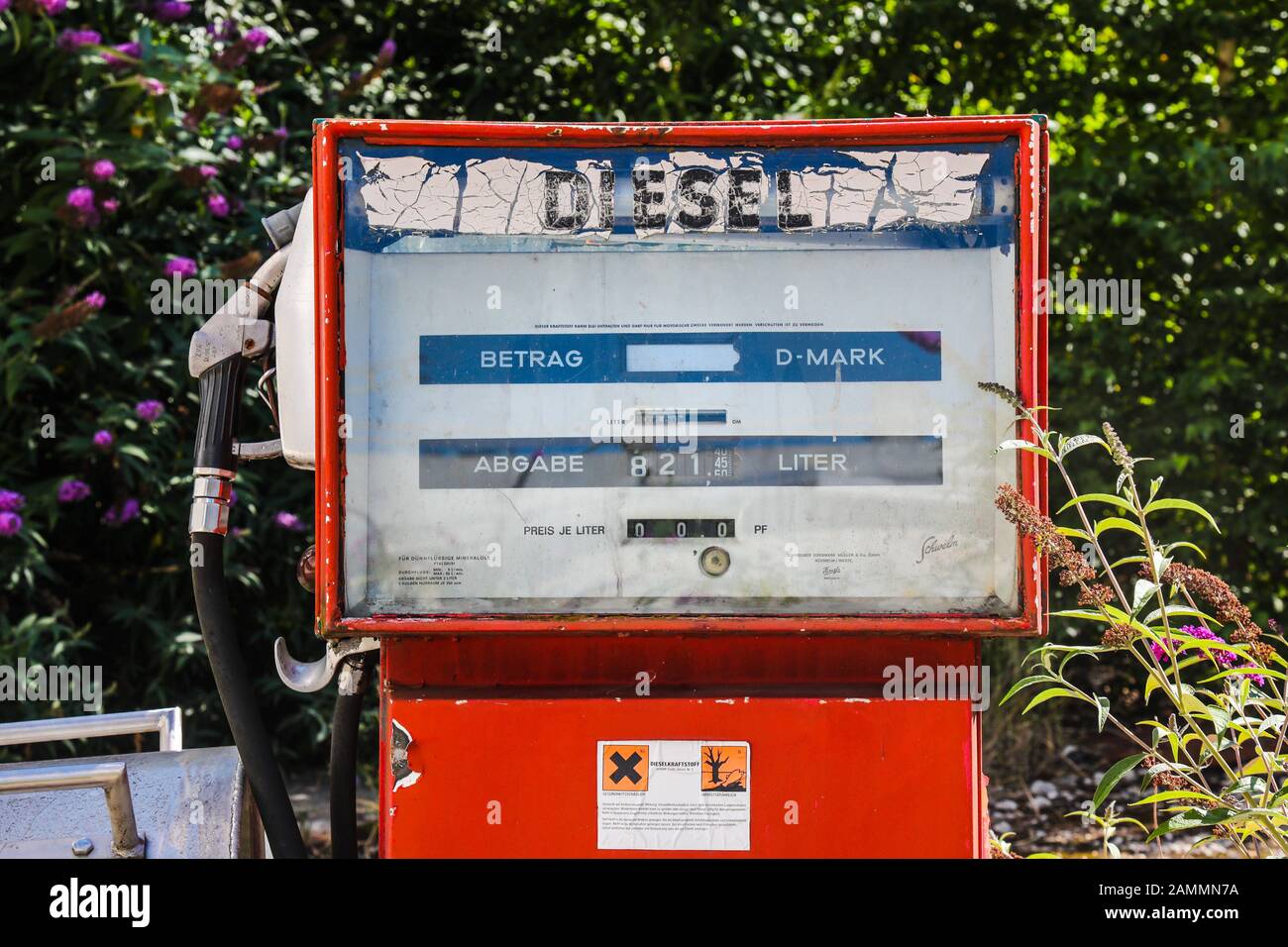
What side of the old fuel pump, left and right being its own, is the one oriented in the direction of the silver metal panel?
right

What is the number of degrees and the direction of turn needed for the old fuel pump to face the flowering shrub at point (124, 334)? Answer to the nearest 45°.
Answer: approximately 135° to its right

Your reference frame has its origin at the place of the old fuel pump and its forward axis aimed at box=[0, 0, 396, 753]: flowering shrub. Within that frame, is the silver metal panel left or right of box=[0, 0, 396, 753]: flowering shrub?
left

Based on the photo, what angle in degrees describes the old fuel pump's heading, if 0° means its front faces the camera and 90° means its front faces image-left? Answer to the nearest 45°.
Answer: approximately 0°
